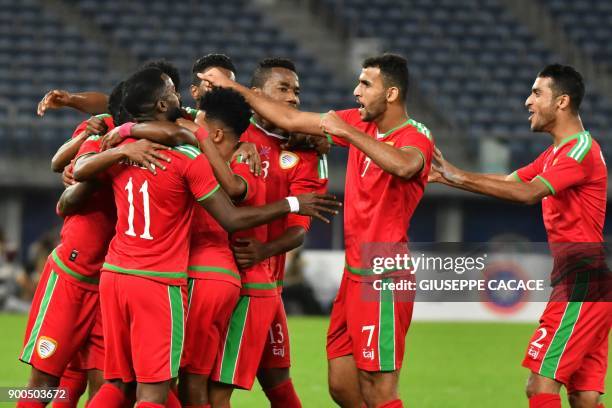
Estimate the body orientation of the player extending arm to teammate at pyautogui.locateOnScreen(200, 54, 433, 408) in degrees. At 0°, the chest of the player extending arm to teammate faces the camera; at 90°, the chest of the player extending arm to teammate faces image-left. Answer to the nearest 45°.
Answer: approximately 45°

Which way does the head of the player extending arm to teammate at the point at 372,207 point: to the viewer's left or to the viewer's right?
to the viewer's left
